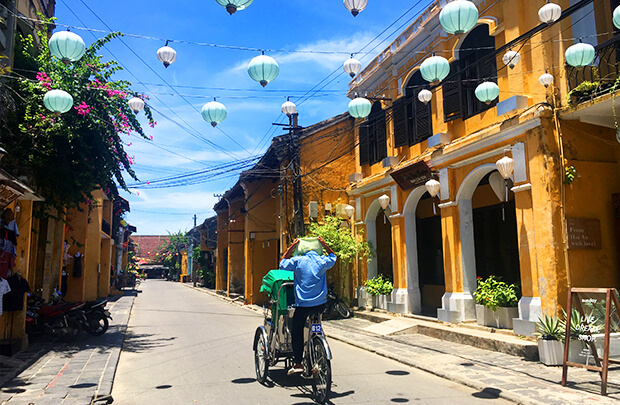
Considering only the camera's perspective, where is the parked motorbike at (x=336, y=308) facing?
facing the viewer and to the right of the viewer

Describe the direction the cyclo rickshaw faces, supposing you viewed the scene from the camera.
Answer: facing away from the viewer and to the left of the viewer

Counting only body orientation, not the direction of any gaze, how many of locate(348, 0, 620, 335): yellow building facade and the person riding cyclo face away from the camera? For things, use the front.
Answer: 1

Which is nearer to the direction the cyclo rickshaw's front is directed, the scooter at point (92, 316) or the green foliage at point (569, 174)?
the scooter

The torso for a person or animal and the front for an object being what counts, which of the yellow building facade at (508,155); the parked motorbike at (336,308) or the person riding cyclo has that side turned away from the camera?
the person riding cyclo

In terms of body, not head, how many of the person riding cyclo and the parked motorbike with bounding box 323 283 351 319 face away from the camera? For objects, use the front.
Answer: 1

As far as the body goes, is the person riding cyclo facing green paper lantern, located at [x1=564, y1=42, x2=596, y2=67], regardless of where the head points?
no

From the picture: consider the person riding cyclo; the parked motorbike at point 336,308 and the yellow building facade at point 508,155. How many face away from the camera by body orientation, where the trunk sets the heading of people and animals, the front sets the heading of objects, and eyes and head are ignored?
1

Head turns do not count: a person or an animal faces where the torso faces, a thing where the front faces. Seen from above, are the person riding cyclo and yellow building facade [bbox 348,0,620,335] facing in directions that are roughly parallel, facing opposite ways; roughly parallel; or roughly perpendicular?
roughly perpendicular

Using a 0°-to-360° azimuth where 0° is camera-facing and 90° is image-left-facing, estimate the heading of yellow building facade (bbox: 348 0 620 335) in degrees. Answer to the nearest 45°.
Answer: approximately 45°

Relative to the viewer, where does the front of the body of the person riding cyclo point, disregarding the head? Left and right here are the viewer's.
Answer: facing away from the viewer

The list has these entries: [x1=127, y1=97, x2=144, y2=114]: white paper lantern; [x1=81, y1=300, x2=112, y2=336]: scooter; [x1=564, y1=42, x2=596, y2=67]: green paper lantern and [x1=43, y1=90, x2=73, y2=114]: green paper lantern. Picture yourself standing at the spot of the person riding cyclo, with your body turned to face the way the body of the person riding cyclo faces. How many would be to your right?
1

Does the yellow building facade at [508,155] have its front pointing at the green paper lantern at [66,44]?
yes

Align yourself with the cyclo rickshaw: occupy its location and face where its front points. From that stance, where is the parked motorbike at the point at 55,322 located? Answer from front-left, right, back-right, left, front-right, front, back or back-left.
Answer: front

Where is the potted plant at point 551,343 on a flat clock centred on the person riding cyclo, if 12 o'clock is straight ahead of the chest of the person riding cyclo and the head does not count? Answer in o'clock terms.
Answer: The potted plant is roughly at 2 o'clock from the person riding cyclo.

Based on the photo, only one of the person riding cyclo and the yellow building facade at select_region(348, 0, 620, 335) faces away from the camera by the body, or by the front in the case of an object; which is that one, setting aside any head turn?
the person riding cyclo

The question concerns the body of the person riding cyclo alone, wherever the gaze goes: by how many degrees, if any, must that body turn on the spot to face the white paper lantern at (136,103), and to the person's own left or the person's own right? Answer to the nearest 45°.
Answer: approximately 45° to the person's own left

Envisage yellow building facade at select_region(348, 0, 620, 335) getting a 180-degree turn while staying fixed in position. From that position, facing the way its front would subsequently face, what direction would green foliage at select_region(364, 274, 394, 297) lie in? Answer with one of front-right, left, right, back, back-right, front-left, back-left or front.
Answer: left
